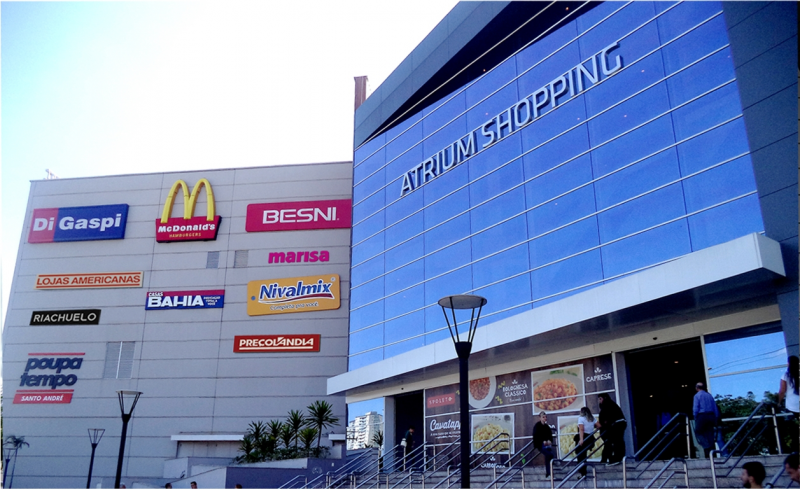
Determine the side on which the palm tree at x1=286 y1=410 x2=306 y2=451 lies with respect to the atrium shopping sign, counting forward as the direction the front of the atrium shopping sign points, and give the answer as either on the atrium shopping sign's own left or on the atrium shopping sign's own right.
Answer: on the atrium shopping sign's own right

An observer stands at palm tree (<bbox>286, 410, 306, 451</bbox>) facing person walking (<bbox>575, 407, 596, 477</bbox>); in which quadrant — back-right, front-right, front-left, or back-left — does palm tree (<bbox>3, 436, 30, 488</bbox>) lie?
back-right

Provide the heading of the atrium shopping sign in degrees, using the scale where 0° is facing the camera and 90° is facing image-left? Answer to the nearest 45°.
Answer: approximately 45°

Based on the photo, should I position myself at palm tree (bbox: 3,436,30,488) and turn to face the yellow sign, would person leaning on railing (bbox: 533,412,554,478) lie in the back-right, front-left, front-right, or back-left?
front-right

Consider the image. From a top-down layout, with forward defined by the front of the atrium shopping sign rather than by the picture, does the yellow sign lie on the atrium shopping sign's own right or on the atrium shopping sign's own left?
on the atrium shopping sign's own right

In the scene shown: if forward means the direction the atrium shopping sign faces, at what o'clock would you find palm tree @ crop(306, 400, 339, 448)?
The palm tree is roughly at 3 o'clock from the atrium shopping sign.
